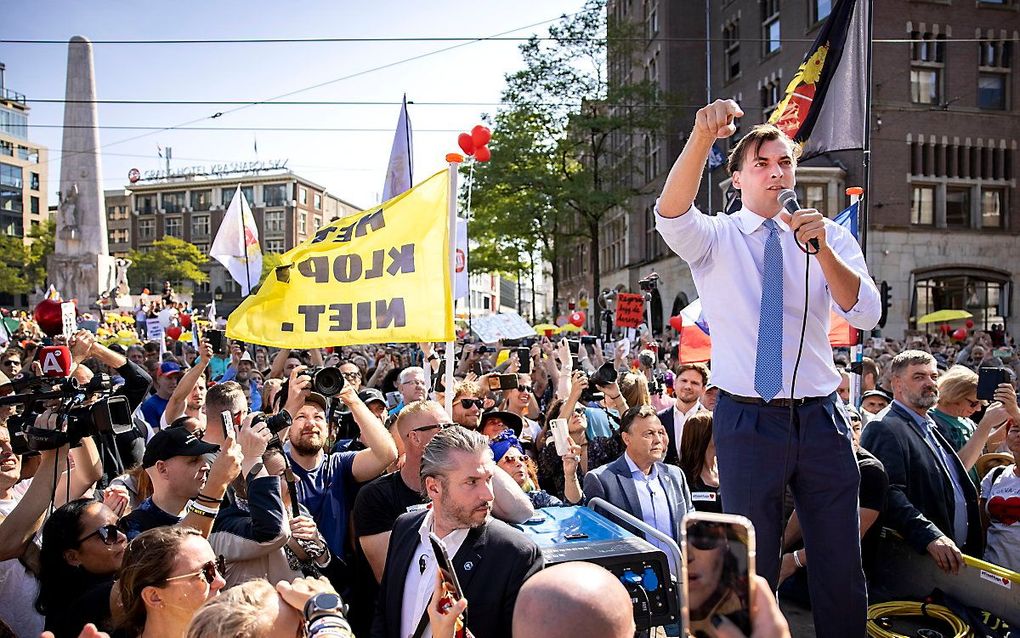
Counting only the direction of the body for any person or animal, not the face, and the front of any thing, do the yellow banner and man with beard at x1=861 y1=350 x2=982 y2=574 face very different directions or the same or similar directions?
very different directions

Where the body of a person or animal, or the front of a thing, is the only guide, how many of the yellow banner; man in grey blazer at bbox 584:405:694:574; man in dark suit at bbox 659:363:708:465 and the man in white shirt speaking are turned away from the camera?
1

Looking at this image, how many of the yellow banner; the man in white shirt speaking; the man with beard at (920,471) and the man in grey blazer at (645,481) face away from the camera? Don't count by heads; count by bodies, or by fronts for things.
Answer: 1

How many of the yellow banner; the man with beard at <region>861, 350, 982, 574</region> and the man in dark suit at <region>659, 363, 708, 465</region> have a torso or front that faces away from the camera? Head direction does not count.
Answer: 1

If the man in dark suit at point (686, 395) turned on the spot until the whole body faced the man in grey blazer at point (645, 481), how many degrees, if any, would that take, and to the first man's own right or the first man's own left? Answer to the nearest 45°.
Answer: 0° — they already face them

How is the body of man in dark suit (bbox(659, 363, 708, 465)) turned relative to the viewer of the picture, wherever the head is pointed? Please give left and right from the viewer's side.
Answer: facing the viewer

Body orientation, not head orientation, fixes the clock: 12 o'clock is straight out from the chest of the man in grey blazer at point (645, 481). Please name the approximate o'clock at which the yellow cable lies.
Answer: The yellow cable is roughly at 11 o'clock from the man in grey blazer.

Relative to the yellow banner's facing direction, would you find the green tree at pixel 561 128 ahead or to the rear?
ahead

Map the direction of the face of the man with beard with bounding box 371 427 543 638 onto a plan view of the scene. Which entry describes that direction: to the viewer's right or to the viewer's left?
to the viewer's right

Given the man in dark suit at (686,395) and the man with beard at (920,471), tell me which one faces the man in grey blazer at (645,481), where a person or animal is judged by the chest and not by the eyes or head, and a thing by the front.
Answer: the man in dark suit

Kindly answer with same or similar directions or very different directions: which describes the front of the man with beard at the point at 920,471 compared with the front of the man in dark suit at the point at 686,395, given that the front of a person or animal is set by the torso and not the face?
same or similar directions

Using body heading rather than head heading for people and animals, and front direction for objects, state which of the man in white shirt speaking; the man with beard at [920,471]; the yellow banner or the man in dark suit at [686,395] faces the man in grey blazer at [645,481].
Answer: the man in dark suit

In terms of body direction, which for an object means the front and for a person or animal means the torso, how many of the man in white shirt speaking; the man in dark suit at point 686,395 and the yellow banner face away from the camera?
1

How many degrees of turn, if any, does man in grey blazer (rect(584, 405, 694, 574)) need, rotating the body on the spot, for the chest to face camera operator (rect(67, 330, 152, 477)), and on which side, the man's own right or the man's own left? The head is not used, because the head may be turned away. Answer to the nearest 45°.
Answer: approximately 135° to the man's own right

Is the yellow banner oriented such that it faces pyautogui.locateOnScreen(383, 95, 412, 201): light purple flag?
yes

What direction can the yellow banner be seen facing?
away from the camera

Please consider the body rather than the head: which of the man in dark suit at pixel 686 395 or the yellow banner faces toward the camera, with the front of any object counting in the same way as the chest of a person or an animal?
the man in dark suit
